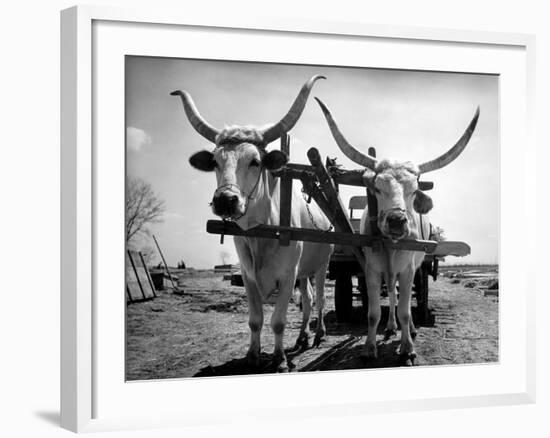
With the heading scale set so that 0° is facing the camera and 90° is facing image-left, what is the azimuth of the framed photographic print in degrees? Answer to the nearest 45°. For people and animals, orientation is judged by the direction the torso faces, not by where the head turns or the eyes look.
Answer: approximately 315°
